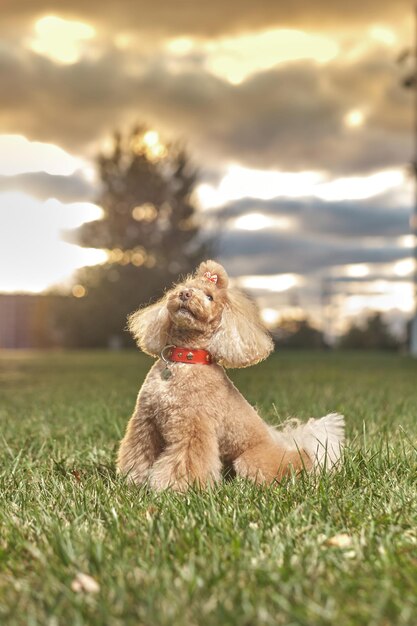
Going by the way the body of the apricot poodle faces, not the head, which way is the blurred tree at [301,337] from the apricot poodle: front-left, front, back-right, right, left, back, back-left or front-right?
back-right

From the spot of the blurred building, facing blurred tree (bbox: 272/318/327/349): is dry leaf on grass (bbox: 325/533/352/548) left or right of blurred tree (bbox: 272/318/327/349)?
right

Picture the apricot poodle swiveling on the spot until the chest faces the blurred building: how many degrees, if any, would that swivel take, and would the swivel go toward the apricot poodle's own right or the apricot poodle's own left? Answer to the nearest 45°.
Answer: approximately 135° to the apricot poodle's own right

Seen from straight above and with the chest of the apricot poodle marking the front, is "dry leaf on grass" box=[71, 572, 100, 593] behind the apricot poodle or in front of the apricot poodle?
in front

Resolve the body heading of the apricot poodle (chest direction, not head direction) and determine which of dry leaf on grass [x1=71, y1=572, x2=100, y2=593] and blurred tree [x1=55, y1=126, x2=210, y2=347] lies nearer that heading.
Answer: the dry leaf on grass

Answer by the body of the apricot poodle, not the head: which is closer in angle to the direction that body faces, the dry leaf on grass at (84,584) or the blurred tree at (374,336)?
the dry leaf on grass

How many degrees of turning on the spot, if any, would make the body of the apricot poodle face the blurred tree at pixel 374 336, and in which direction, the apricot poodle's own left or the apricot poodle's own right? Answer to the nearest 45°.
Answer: approximately 135° to the apricot poodle's own right

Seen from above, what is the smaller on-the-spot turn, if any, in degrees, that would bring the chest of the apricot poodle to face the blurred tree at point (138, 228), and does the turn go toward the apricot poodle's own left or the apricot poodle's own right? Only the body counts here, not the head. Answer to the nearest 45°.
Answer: approximately 135° to the apricot poodle's own right

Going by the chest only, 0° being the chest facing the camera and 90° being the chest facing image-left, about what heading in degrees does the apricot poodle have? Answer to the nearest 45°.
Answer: approximately 45°
